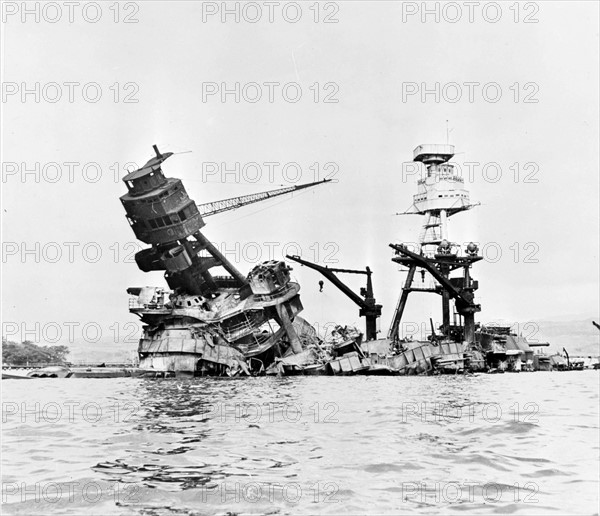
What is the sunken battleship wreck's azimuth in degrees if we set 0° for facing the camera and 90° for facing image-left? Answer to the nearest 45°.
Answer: approximately 90°
